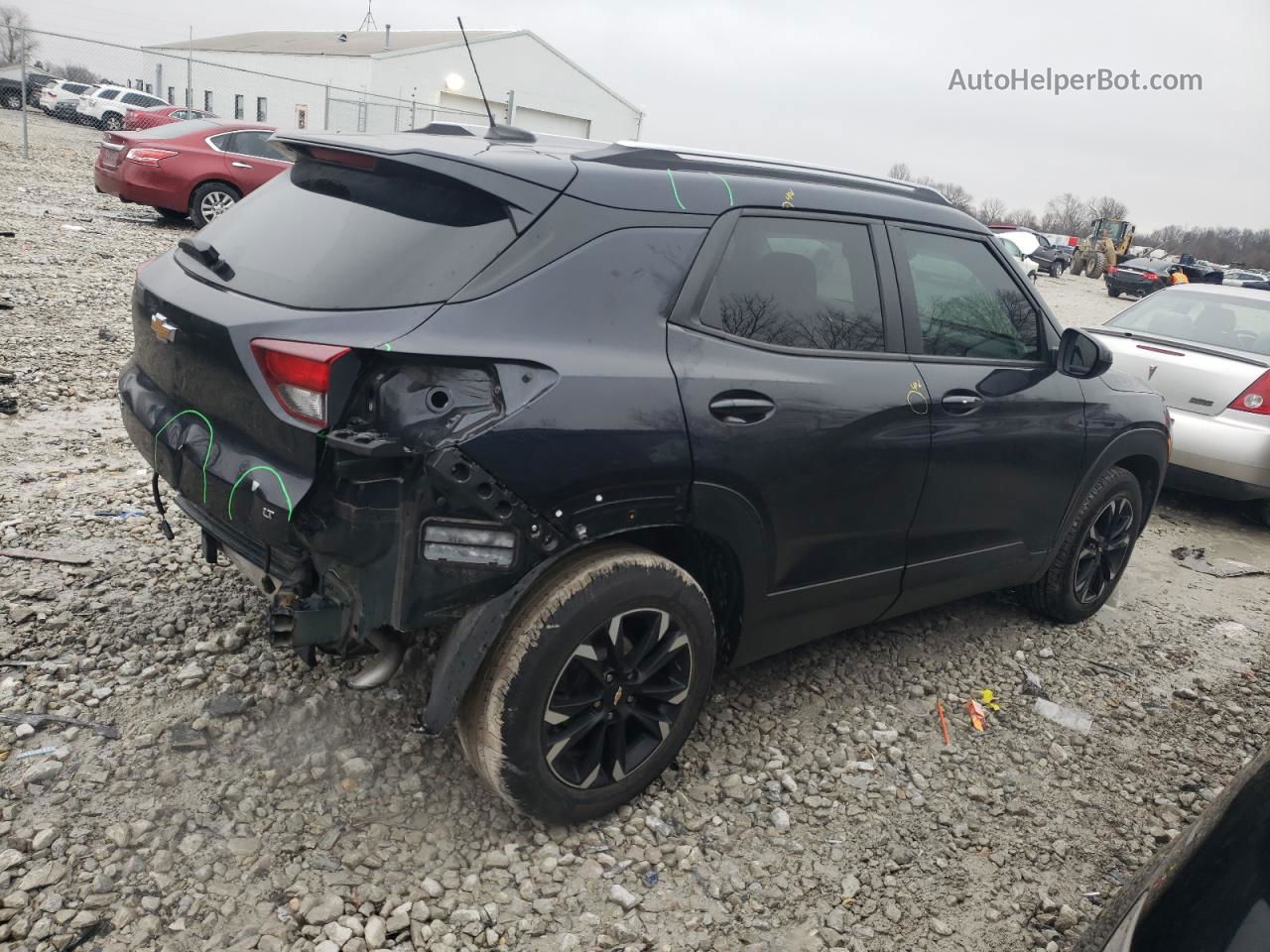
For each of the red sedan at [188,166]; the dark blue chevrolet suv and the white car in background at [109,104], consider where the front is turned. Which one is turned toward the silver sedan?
the dark blue chevrolet suv

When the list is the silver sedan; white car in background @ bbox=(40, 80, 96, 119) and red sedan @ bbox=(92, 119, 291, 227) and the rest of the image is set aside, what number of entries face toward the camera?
0

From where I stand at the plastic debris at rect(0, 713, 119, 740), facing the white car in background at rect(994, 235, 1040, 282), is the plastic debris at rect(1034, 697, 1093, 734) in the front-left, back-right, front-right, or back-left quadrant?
front-right

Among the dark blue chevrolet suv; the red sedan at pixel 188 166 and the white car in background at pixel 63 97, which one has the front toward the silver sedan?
the dark blue chevrolet suv

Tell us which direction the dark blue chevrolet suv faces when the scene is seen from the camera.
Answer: facing away from the viewer and to the right of the viewer

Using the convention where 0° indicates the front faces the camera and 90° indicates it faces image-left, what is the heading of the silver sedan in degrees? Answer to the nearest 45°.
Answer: approximately 225°

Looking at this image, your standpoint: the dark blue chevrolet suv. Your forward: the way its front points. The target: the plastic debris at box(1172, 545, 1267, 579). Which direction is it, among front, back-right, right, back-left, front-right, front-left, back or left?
front

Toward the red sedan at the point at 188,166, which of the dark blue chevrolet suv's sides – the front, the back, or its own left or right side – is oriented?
left

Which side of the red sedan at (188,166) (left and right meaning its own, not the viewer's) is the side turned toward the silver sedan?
right

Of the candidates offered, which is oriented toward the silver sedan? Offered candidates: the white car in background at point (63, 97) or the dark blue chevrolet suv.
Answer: the dark blue chevrolet suv

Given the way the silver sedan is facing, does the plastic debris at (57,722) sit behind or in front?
behind
